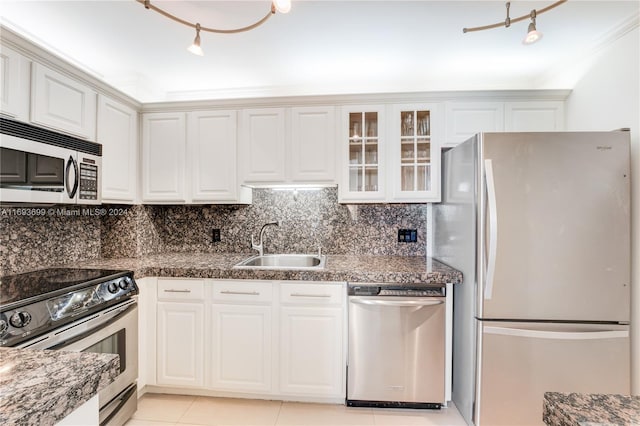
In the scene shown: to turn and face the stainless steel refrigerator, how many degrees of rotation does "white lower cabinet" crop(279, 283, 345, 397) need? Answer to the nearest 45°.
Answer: approximately 90° to its left

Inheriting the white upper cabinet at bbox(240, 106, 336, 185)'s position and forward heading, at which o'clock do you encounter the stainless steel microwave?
The stainless steel microwave is roughly at 2 o'clock from the white upper cabinet.

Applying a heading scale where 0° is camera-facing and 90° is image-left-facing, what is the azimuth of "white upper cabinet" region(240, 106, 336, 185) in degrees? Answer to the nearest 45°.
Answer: approximately 0°

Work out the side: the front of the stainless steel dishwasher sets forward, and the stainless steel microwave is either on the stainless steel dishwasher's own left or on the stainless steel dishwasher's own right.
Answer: on the stainless steel dishwasher's own right

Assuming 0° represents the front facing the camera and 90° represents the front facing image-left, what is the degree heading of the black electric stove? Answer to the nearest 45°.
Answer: approximately 315°
